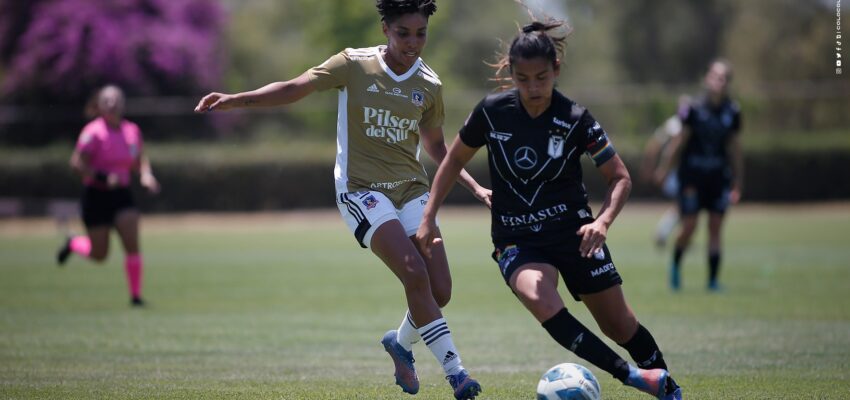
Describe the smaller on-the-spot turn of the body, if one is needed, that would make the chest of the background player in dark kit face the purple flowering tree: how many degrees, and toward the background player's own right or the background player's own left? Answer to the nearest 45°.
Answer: approximately 135° to the background player's own right

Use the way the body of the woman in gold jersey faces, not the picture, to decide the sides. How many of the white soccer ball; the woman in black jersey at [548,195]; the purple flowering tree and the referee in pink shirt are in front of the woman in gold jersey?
2

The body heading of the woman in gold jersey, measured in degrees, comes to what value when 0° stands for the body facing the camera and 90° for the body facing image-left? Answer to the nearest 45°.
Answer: approximately 315°

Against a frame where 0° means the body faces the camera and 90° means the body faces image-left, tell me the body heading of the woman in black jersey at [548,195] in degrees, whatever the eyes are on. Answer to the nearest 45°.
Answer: approximately 0°

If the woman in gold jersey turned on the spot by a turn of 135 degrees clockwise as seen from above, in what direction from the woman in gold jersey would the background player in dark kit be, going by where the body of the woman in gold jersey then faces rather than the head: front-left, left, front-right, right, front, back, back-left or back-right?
back-right

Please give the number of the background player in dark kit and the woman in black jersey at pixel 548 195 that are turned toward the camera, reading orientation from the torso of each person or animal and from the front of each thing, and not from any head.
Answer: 2

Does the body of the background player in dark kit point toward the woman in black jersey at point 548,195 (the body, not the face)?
yes

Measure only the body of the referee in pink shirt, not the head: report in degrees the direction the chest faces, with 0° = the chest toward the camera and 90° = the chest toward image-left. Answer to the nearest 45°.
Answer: approximately 315°

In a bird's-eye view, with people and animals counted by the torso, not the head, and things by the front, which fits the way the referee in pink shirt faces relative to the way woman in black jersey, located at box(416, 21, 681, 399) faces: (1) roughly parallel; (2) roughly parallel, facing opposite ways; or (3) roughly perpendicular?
roughly parallel

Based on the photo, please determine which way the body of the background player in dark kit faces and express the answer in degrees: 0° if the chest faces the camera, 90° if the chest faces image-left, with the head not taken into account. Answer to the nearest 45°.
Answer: approximately 0°

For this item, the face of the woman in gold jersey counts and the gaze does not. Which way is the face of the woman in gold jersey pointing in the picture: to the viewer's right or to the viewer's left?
to the viewer's right
